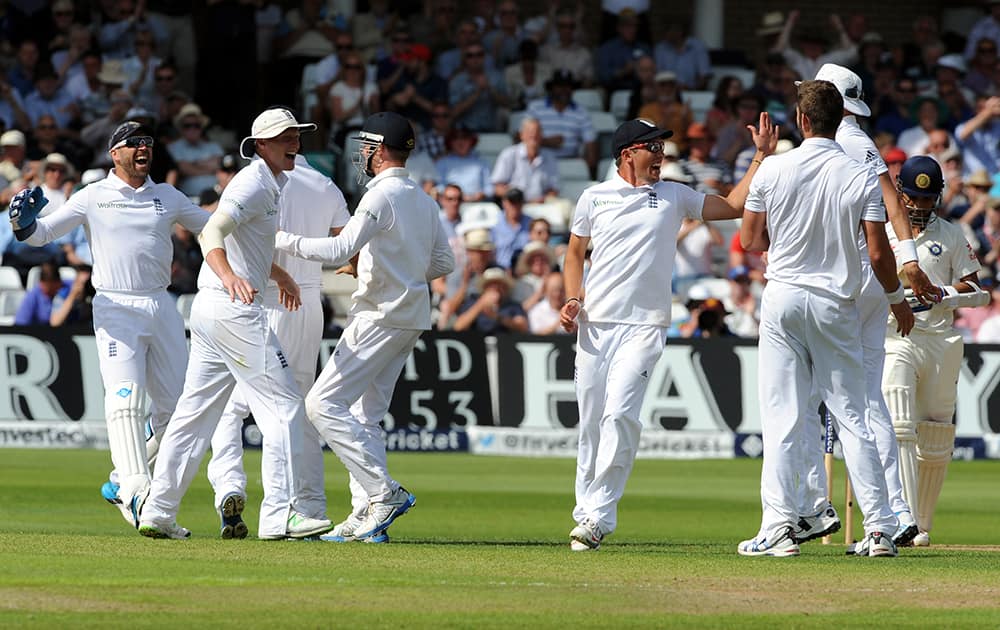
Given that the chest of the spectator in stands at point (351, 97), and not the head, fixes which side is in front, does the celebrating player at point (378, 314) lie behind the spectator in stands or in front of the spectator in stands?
in front

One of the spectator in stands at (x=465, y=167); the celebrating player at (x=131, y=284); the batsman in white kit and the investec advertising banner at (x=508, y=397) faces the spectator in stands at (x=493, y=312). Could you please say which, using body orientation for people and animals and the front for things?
the spectator in stands at (x=465, y=167)

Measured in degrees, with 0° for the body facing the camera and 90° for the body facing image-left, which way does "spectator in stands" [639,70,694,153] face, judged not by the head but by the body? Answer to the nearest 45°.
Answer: approximately 0°

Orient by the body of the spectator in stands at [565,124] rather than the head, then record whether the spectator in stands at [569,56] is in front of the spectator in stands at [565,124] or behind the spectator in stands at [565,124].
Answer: behind

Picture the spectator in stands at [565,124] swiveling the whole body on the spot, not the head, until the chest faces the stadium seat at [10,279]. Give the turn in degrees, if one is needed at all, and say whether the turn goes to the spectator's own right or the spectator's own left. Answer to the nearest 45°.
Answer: approximately 45° to the spectator's own right

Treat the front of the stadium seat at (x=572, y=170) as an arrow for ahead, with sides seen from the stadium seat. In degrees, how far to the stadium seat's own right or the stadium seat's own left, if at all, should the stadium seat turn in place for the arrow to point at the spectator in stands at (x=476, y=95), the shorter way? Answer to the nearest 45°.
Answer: approximately 90° to the stadium seat's own right

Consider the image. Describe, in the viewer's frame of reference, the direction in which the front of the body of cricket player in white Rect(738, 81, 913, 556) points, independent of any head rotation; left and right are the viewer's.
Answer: facing away from the viewer

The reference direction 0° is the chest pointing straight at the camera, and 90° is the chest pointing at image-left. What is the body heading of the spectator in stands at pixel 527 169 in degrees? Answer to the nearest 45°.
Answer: approximately 0°

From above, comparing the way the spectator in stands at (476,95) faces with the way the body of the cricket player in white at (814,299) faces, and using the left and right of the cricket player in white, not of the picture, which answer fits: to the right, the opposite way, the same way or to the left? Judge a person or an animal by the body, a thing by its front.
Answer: the opposite way

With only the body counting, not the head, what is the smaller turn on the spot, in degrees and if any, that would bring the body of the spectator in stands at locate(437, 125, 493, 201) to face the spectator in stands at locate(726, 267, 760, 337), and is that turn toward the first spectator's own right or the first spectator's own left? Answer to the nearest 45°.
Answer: approximately 45° to the first spectator's own left

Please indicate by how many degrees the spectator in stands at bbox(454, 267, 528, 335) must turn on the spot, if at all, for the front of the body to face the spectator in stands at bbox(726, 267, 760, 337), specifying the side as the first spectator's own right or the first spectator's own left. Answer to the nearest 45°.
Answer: approximately 90° to the first spectator's own left
